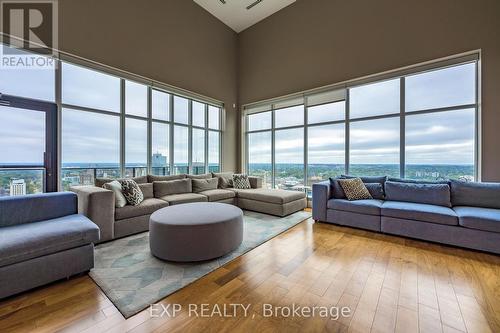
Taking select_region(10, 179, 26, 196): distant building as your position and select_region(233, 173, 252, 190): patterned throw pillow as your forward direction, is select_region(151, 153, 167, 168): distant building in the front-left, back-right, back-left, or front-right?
front-left

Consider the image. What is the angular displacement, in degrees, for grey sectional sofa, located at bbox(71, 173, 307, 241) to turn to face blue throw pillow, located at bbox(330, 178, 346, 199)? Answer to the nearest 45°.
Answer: approximately 45° to its left

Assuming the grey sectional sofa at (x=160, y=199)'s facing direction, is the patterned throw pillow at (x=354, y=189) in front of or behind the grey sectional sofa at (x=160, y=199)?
in front

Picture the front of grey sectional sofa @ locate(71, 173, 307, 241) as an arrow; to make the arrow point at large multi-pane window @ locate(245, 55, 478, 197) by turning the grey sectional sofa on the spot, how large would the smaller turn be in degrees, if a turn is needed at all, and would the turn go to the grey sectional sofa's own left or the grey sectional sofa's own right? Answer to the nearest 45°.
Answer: approximately 45° to the grey sectional sofa's own left

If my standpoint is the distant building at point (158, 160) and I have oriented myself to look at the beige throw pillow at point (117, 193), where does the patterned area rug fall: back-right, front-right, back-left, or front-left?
front-left

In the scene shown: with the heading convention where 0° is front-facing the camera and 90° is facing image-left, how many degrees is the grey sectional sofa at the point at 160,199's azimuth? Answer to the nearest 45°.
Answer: approximately 315°

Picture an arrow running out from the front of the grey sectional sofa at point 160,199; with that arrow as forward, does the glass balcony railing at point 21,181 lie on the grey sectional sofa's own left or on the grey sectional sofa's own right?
on the grey sectional sofa's own right

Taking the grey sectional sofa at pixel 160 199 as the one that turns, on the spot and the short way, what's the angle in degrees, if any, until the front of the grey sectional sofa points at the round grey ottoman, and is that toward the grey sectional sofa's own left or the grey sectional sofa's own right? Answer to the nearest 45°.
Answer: approximately 45° to the grey sectional sofa's own right

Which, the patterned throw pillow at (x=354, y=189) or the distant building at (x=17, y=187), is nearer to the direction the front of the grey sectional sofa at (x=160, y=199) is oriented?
the patterned throw pillow

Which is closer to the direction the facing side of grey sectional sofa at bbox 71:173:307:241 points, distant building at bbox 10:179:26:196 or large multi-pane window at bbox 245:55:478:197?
the large multi-pane window

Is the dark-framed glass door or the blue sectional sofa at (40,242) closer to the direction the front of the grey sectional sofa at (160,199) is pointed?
the blue sectional sofa

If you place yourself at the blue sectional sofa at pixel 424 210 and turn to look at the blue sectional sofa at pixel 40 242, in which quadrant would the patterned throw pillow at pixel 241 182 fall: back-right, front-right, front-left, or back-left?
front-right
